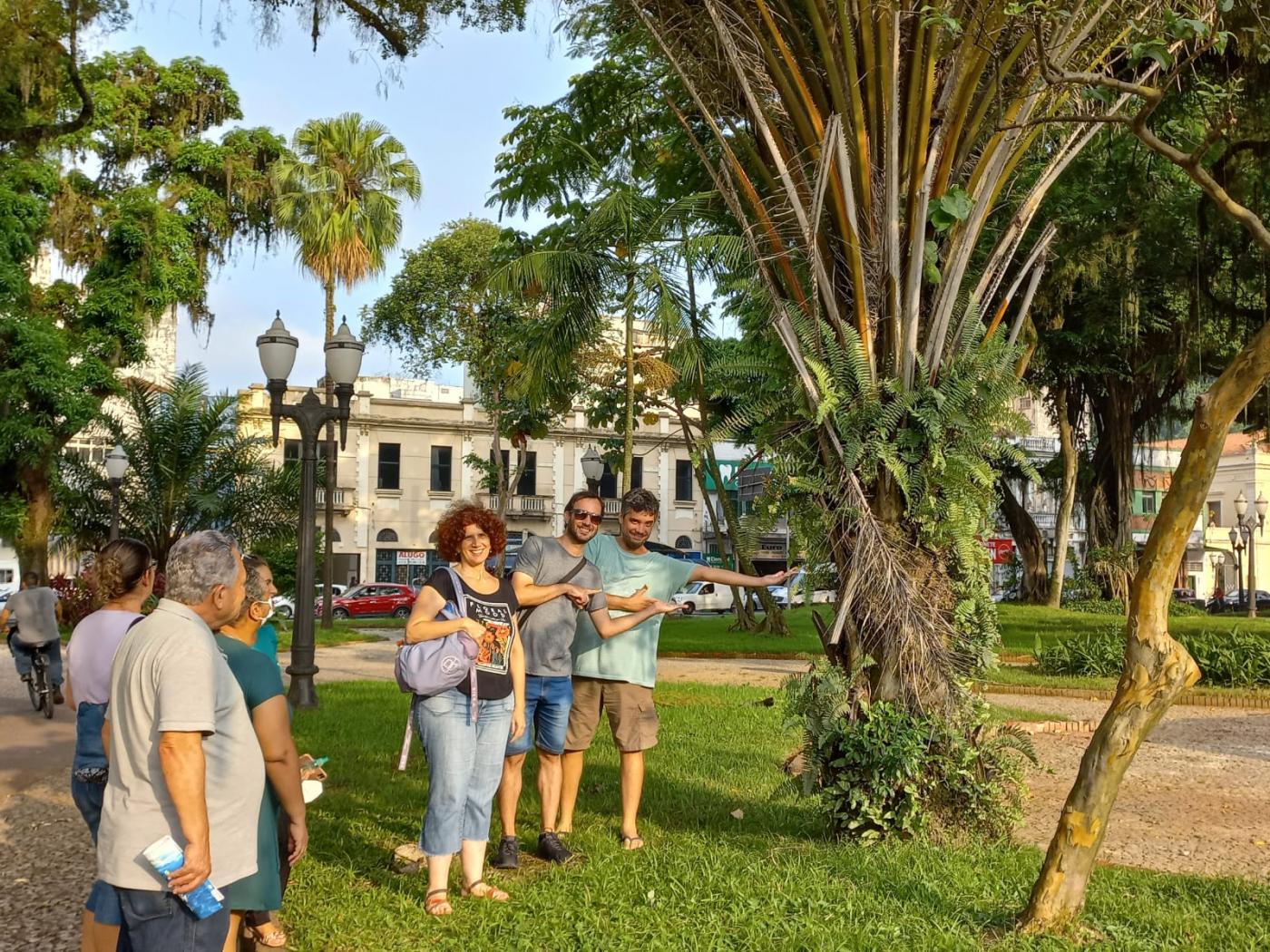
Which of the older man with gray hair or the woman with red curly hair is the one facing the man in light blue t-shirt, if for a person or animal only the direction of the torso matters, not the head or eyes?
the older man with gray hair

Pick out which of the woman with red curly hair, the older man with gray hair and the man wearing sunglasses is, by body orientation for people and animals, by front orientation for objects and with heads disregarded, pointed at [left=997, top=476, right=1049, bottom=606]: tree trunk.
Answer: the older man with gray hair

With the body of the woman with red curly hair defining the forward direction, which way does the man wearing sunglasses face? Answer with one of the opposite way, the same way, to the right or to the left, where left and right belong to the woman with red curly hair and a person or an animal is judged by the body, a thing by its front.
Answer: the same way

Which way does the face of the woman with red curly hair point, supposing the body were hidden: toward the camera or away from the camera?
toward the camera

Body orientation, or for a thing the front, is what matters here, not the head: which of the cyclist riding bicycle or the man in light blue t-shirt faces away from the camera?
the cyclist riding bicycle

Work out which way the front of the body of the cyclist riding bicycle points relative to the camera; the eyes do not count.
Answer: away from the camera

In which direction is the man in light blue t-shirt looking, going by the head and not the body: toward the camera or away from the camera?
toward the camera

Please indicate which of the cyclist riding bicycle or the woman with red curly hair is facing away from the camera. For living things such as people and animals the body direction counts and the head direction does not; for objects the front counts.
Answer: the cyclist riding bicycle

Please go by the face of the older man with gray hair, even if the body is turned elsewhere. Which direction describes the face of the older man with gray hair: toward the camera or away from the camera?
away from the camera

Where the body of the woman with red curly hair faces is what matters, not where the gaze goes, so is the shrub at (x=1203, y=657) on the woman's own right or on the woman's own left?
on the woman's own left

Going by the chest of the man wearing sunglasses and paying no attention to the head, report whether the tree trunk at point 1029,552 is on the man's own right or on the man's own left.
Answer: on the man's own left

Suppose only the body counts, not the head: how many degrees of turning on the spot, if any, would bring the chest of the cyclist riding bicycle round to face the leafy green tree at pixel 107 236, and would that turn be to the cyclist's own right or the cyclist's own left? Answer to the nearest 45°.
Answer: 0° — they already face it

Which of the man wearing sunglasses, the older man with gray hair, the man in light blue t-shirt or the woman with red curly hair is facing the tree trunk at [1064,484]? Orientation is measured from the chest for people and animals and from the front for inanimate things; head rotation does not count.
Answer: the older man with gray hair

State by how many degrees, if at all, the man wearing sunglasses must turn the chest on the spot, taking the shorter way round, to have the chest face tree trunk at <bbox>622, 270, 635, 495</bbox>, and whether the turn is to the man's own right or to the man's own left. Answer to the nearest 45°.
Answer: approximately 135° to the man's own left

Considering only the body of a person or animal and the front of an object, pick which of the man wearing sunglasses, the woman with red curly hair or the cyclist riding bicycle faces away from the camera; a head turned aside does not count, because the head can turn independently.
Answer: the cyclist riding bicycle

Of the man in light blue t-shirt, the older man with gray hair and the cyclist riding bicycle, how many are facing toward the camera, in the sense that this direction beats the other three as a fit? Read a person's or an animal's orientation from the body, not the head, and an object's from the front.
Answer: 1

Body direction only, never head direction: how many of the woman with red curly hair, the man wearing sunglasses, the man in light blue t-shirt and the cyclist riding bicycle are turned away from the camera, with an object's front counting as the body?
1

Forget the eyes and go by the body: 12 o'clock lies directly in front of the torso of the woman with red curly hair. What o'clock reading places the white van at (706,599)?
The white van is roughly at 8 o'clock from the woman with red curly hair.

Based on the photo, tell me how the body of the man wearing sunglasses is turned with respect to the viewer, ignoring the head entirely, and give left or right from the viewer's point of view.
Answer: facing the viewer and to the right of the viewer

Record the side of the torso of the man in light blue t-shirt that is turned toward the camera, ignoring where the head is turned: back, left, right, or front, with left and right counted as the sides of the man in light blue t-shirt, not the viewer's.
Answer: front

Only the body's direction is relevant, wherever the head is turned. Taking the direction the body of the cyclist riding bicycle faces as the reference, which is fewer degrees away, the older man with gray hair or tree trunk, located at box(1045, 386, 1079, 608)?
the tree trunk
